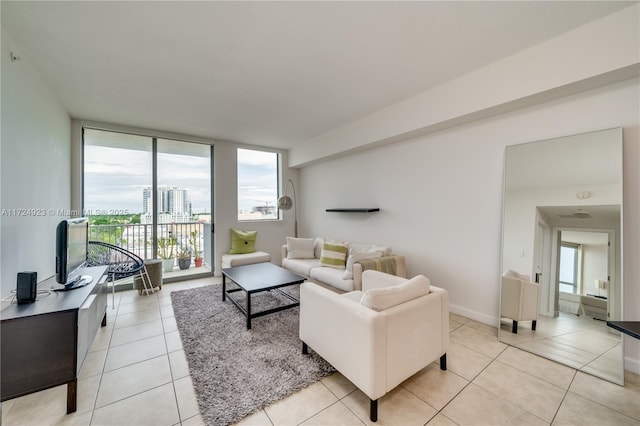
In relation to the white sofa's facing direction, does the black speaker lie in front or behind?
in front

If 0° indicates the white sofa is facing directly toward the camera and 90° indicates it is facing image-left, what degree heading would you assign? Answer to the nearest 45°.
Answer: approximately 45°

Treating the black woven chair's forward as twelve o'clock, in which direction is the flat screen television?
The flat screen television is roughly at 2 o'clock from the black woven chair.

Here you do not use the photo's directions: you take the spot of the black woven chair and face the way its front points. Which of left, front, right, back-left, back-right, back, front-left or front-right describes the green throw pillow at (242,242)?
front-left

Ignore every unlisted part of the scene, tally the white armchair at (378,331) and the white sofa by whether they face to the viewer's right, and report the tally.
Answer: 0

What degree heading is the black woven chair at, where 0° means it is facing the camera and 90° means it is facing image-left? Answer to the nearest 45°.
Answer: approximately 315°

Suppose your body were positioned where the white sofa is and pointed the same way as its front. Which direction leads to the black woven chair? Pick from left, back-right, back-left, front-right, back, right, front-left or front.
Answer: front-right

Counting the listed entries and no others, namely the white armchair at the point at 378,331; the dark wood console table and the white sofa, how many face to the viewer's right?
1

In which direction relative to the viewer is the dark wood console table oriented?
to the viewer's right

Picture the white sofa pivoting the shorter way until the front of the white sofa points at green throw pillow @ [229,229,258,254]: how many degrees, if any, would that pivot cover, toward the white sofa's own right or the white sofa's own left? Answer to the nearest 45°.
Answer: approximately 90° to the white sofa's own right

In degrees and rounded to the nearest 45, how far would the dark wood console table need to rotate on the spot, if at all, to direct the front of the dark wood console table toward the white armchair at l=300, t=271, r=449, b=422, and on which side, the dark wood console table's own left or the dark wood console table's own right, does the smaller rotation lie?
approximately 45° to the dark wood console table's own right

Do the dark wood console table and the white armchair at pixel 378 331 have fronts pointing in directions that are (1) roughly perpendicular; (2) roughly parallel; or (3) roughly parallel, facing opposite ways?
roughly perpendicular
